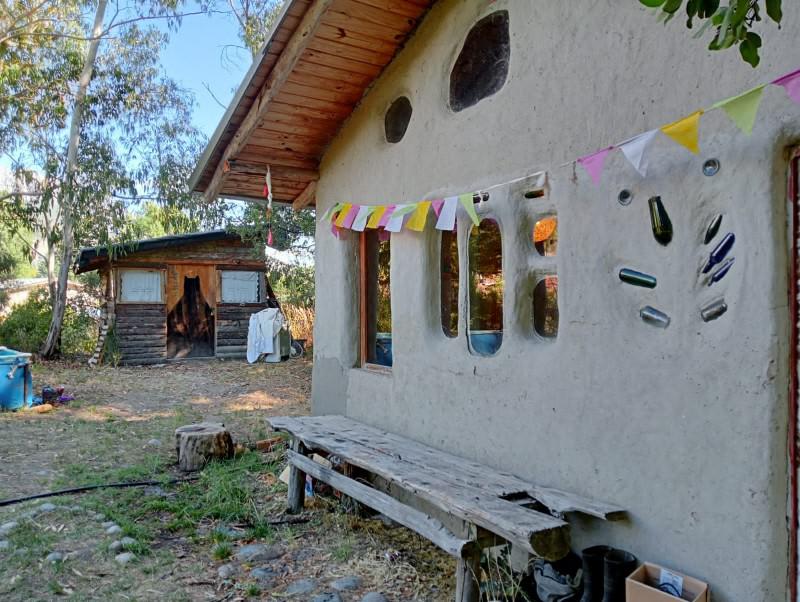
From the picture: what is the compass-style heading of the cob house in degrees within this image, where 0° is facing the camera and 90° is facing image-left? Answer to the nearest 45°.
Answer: approximately 45°

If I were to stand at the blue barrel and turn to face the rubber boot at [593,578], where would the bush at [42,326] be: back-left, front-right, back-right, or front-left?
back-left

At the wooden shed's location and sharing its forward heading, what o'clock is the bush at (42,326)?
The bush is roughly at 4 o'clock from the wooden shed.

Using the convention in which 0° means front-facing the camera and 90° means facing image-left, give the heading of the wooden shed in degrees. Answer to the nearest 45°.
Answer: approximately 0°

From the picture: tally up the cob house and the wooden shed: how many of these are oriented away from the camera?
0

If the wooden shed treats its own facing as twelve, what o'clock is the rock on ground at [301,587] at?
The rock on ground is roughly at 12 o'clock from the wooden shed.

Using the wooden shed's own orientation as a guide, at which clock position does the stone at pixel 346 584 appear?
The stone is roughly at 12 o'clock from the wooden shed.

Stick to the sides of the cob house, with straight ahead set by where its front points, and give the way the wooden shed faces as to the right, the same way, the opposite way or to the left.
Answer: to the left

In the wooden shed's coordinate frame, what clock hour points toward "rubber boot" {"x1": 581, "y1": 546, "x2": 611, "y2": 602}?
The rubber boot is roughly at 12 o'clock from the wooden shed.

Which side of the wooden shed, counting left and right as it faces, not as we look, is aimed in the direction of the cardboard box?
front

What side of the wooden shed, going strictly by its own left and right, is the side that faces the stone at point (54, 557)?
front

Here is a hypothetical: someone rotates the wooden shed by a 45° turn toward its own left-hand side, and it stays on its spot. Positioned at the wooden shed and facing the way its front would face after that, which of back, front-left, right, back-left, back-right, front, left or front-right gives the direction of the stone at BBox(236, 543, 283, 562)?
front-right

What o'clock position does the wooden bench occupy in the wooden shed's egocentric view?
The wooden bench is roughly at 12 o'clock from the wooden shed.
